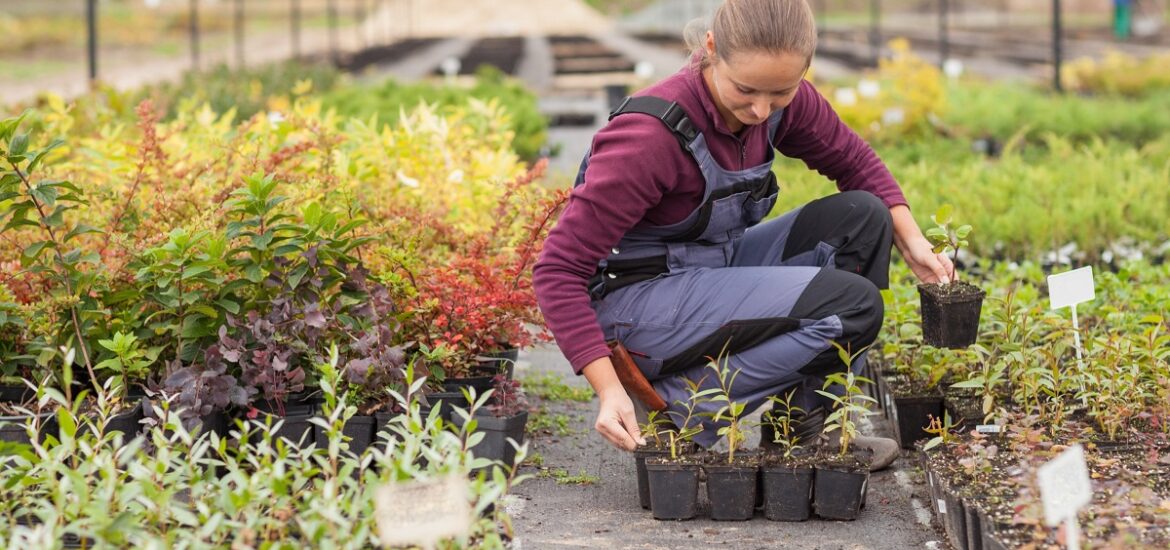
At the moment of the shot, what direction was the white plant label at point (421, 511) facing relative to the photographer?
facing the viewer

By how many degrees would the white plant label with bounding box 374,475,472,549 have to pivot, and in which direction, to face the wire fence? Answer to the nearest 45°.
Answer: approximately 180°

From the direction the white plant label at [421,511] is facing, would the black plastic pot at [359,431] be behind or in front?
behind

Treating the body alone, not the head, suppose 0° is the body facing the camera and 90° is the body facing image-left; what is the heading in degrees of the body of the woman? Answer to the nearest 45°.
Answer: approximately 315°

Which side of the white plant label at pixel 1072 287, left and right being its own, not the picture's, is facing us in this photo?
front

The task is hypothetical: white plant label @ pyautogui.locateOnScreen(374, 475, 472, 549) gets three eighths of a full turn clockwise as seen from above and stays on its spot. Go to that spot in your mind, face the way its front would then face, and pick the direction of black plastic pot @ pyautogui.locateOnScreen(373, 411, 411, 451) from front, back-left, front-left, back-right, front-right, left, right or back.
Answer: front-right

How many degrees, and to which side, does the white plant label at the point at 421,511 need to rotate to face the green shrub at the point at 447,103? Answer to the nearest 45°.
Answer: approximately 180°

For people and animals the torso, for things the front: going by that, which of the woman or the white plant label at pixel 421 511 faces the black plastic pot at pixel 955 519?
the woman

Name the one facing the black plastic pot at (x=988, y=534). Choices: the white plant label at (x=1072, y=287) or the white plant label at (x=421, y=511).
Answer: the white plant label at (x=1072, y=287)

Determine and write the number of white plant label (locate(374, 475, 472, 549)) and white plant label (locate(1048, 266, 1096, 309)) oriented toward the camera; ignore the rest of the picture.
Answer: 2

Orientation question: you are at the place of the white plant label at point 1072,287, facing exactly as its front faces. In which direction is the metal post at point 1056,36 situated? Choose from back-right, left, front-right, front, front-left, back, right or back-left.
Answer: back

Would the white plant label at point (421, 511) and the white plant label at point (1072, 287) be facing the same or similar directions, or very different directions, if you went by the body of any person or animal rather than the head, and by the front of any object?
same or similar directions
